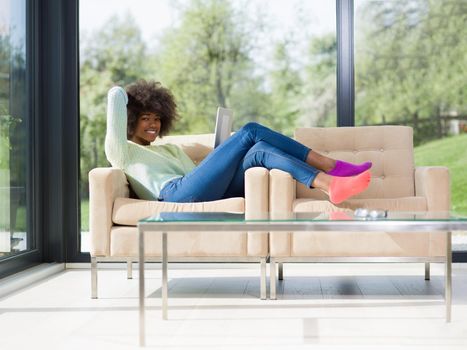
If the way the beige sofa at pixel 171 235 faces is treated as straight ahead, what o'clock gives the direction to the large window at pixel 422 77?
The large window is roughly at 8 o'clock from the beige sofa.

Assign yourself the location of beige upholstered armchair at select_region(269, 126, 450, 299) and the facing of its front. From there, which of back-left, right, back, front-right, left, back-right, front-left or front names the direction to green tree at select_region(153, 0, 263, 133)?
back-right

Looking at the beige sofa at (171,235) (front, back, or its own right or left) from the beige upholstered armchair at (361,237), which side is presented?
left

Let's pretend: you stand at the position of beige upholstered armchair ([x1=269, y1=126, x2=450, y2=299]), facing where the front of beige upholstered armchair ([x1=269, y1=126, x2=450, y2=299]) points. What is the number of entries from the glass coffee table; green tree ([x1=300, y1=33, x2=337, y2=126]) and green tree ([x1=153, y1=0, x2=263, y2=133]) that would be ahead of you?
1

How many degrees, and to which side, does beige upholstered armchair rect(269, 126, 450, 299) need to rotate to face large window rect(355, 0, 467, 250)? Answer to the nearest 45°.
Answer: approximately 180°

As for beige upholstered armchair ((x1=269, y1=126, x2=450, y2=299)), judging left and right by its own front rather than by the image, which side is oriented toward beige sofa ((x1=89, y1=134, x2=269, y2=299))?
right

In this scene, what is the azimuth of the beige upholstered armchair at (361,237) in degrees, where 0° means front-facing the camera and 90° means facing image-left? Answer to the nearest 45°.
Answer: approximately 0°

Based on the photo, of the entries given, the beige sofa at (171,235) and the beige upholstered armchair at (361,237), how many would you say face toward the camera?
2

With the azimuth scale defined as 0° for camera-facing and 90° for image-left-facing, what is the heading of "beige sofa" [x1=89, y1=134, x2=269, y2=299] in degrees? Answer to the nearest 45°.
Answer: approximately 0°

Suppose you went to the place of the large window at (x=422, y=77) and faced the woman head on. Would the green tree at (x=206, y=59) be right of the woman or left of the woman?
right
